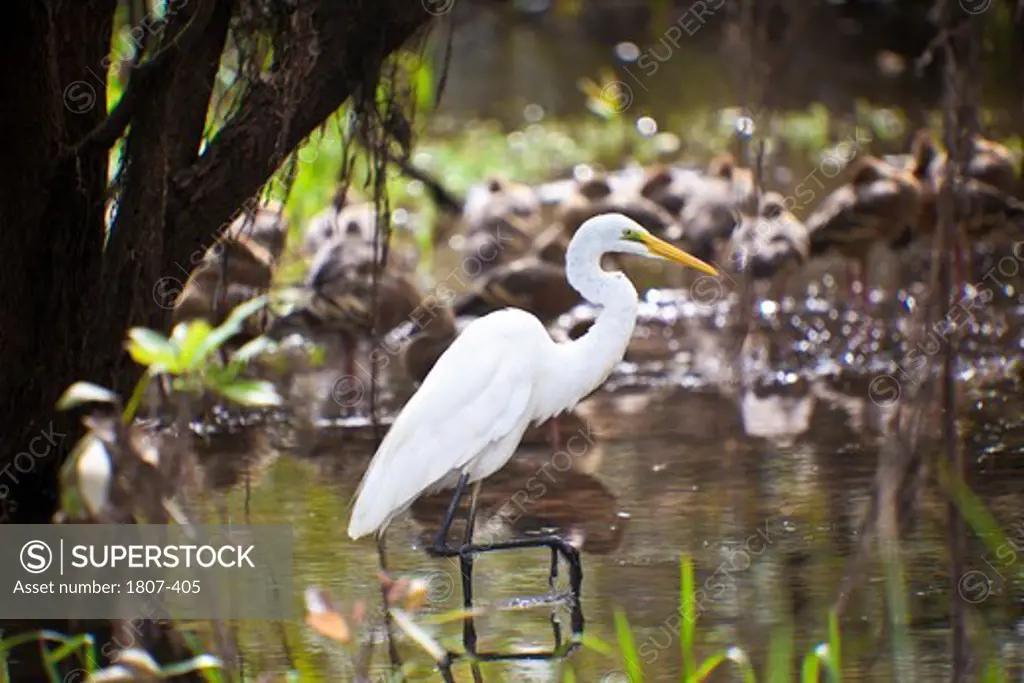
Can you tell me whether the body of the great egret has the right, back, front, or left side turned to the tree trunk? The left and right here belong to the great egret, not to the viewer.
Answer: back

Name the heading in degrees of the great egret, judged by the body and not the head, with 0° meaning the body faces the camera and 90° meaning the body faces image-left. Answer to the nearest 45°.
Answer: approximately 270°
